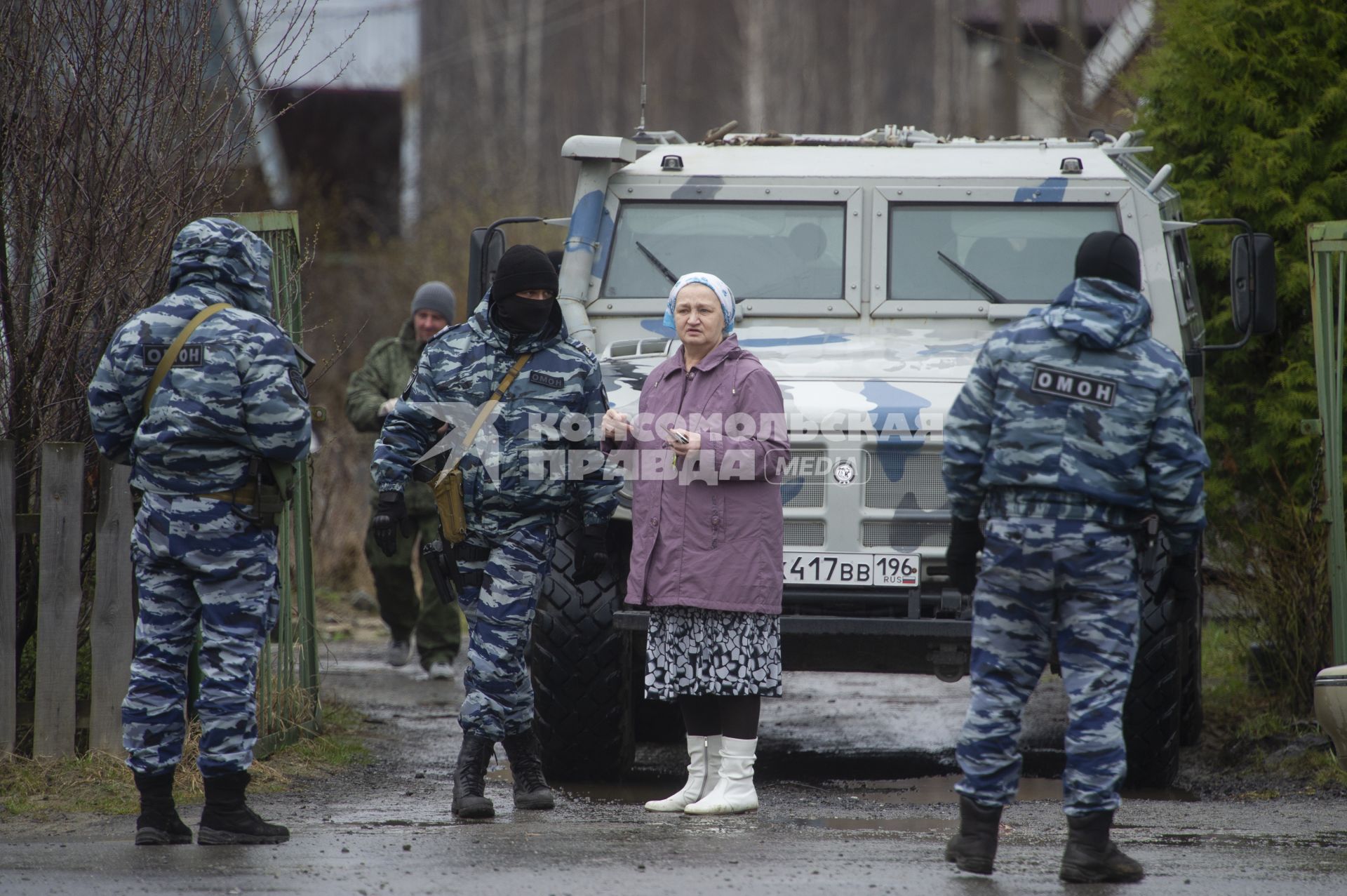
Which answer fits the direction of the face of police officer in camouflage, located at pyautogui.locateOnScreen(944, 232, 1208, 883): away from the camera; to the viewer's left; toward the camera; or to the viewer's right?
away from the camera

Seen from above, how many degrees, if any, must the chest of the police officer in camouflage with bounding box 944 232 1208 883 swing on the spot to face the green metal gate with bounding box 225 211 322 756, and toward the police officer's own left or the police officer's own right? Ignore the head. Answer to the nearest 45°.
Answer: approximately 45° to the police officer's own left

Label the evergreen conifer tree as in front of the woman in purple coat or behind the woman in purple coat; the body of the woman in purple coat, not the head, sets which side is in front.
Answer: behind

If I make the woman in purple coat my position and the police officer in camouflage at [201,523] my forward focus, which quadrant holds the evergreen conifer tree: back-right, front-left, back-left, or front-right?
back-right

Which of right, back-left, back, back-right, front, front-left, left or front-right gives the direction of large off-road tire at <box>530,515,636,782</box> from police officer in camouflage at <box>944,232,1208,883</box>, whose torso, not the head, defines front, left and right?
front-left

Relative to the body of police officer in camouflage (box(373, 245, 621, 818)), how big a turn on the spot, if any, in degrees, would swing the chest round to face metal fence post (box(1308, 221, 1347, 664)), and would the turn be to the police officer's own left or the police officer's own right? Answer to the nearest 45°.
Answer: approximately 90° to the police officer's own left

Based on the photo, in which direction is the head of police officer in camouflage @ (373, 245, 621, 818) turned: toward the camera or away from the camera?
toward the camera

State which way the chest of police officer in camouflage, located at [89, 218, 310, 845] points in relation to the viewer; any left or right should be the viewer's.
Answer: facing away from the viewer and to the right of the viewer

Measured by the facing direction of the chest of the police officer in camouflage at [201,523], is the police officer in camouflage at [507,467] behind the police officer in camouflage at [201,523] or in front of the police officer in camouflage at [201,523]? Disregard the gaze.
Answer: in front

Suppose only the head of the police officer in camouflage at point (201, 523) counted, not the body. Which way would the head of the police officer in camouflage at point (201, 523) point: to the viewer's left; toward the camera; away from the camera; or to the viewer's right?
away from the camera

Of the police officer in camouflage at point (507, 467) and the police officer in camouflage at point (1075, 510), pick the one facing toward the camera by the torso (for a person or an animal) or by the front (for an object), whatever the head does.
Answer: the police officer in camouflage at point (507, 467)

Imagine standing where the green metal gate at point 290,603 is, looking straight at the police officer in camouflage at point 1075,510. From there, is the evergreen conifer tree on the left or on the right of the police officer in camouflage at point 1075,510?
left

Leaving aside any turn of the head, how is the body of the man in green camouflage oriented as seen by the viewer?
toward the camera

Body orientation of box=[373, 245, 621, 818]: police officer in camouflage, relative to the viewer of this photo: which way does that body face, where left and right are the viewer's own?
facing the viewer

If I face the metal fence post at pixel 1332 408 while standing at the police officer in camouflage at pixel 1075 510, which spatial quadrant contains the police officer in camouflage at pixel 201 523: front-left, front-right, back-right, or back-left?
back-left

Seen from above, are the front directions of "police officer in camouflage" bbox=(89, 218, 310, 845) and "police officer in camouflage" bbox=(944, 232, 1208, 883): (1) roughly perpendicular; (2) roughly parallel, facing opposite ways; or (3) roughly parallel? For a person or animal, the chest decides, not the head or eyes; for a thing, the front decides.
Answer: roughly parallel
